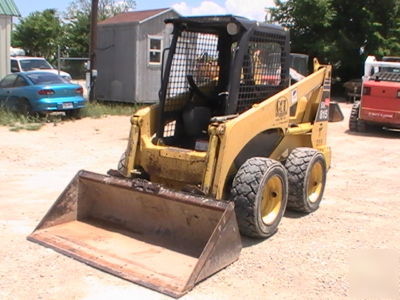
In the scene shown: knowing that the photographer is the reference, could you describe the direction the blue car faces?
facing away from the viewer and to the left of the viewer

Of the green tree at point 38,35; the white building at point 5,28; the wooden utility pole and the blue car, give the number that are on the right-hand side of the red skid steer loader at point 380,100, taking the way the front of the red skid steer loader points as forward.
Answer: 0

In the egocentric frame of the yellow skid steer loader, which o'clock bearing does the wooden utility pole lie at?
The wooden utility pole is roughly at 4 o'clock from the yellow skid steer loader.

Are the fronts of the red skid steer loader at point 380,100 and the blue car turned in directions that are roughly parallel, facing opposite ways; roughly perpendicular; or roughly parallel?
roughly perpendicular

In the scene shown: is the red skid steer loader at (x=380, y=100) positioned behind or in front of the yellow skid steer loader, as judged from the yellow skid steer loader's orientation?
behind

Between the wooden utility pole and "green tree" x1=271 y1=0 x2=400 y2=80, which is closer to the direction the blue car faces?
the wooden utility pole

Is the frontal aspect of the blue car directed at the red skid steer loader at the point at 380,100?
no

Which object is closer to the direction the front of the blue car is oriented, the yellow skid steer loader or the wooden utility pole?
the wooden utility pole

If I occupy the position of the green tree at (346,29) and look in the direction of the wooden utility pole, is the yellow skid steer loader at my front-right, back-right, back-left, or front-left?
front-left

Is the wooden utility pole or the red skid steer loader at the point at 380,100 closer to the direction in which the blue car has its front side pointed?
the wooden utility pole

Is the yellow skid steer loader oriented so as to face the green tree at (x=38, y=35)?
no
